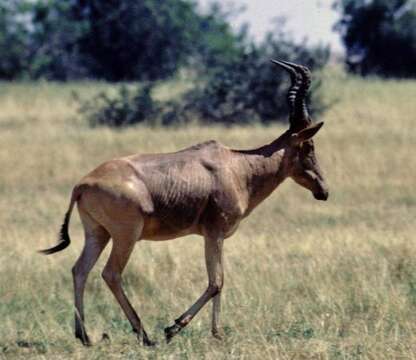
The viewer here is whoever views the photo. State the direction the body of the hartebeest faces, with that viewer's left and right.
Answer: facing to the right of the viewer

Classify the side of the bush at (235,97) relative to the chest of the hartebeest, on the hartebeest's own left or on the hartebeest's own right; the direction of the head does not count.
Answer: on the hartebeest's own left

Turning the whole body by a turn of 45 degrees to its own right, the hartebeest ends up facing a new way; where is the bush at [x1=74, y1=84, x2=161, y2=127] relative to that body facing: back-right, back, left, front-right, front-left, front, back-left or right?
back-left
